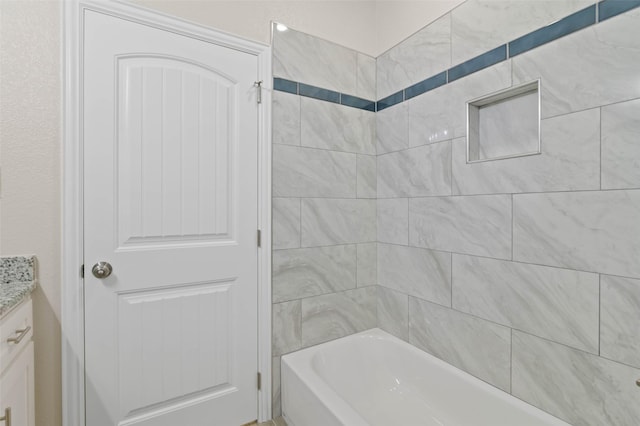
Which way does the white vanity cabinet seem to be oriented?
to the viewer's right

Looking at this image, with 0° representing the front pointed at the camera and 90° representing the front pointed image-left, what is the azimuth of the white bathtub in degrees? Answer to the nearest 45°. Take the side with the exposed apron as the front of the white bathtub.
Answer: approximately 45°

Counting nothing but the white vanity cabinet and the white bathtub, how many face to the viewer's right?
1

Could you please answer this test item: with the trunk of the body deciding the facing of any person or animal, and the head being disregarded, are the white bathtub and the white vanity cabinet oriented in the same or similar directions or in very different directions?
very different directions

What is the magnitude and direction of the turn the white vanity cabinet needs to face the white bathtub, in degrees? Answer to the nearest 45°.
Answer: approximately 45° to its right
